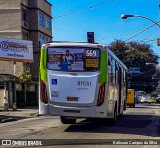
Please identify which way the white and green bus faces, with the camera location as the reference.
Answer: facing away from the viewer
